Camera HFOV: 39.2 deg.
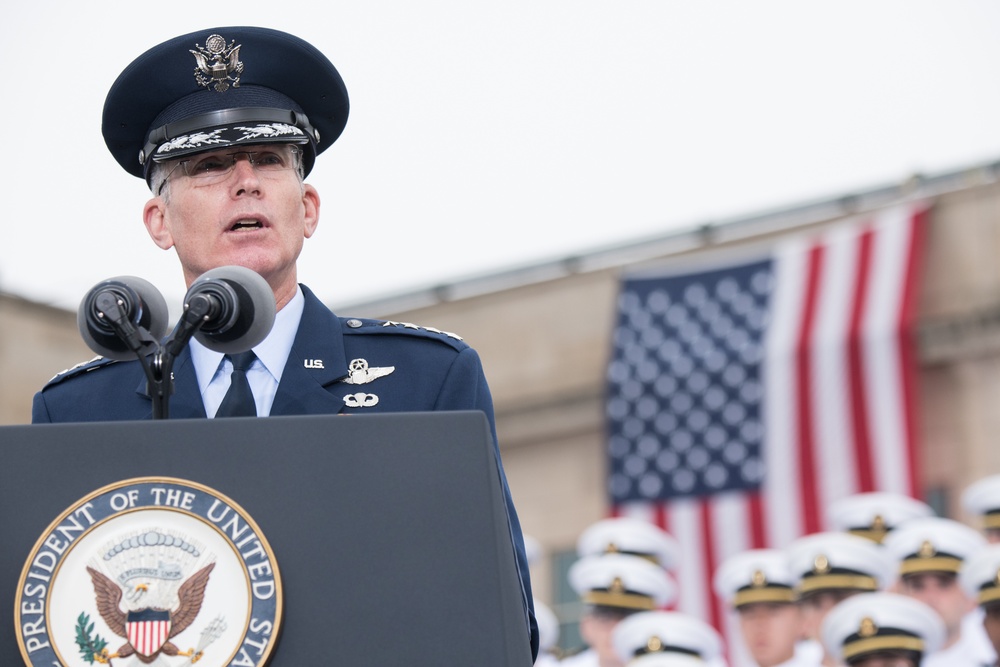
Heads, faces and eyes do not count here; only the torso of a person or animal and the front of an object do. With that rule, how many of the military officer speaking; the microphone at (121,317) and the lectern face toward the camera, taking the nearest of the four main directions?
2

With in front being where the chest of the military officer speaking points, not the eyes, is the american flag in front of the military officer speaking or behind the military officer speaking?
behind

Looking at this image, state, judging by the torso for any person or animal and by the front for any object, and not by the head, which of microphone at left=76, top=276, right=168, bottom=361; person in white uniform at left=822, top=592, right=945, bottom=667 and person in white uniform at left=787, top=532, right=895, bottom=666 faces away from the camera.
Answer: the microphone

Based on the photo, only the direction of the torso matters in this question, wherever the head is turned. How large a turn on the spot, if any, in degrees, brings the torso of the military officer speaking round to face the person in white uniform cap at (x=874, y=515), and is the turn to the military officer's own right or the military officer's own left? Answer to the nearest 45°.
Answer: approximately 135° to the military officer's own left

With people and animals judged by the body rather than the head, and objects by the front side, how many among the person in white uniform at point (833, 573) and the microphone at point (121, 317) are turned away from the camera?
1

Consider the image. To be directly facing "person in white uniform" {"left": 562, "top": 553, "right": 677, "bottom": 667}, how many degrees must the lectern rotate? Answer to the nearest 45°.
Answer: approximately 180°

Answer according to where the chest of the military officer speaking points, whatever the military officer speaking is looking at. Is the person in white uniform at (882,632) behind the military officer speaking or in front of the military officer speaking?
behind

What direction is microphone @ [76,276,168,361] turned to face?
away from the camera
